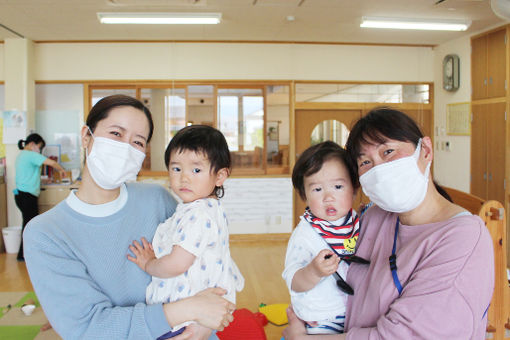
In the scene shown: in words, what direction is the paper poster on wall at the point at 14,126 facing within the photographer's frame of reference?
facing the viewer

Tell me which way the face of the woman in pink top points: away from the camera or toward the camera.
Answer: toward the camera

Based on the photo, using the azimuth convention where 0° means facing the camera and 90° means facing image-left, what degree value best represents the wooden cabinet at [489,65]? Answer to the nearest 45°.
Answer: approximately 45°

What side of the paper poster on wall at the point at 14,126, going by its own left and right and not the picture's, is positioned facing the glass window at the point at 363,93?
left

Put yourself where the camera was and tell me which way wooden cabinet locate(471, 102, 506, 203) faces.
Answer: facing the viewer and to the left of the viewer

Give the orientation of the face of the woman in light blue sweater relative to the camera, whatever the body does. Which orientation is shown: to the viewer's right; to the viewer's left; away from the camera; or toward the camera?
toward the camera

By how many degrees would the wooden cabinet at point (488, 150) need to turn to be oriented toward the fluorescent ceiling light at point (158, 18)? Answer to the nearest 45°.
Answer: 0° — it already faces it

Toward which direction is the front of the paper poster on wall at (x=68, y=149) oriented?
toward the camera
